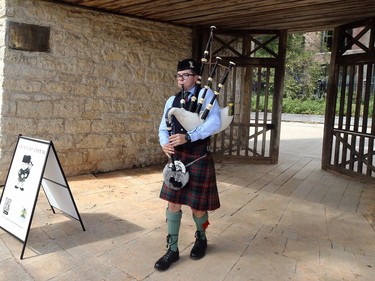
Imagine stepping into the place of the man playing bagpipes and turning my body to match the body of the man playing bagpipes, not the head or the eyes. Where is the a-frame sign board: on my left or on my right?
on my right

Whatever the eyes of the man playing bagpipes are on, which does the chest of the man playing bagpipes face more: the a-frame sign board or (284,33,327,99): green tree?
the a-frame sign board

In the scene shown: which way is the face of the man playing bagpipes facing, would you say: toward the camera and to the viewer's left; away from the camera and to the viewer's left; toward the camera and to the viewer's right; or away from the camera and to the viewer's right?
toward the camera and to the viewer's left

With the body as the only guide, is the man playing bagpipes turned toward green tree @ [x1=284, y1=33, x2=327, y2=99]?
no

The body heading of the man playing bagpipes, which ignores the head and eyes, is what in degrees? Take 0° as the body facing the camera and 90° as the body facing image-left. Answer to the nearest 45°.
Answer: approximately 45°
